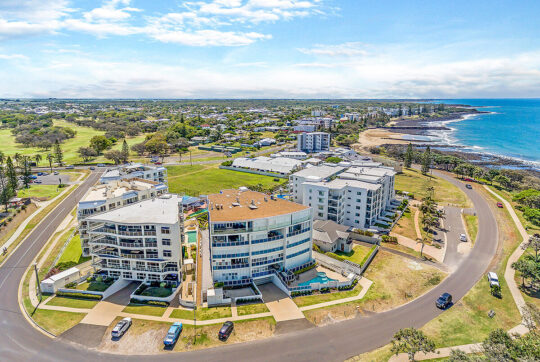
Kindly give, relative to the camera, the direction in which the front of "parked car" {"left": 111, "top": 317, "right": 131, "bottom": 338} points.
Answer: facing away from the viewer and to the right of the viewer

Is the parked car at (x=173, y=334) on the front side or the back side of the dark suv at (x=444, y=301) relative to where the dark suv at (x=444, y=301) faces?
on the front side

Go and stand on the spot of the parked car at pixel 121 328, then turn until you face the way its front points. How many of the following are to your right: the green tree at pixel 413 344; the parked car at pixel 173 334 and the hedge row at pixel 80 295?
2

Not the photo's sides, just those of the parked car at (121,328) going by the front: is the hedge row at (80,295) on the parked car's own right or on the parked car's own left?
on the parked car's own left

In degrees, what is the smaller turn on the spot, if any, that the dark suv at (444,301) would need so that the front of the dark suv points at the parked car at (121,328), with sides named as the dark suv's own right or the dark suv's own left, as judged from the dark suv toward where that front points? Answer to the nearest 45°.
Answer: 0° — it already faces it

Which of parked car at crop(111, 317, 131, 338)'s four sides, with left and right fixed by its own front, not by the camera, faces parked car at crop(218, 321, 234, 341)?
right

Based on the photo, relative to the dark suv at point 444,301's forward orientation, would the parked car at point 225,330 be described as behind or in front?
in front

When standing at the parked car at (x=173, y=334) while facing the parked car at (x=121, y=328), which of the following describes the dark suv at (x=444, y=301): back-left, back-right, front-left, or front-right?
back-right

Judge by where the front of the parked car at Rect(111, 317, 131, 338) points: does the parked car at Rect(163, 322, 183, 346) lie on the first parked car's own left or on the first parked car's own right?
on the first parked car's own right

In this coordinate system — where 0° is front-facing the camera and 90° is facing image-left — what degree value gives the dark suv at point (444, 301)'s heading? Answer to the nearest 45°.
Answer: approximately 45°

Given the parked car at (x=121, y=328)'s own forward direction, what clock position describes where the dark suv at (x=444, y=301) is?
The dark suv is roughly at 2 o'clock from the parked car.

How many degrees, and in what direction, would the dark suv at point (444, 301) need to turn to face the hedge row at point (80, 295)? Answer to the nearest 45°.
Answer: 0° — it already faces it

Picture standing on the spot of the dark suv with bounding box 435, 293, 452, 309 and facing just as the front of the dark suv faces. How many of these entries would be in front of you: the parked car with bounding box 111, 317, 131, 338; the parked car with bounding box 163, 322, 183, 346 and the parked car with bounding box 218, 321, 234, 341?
3
